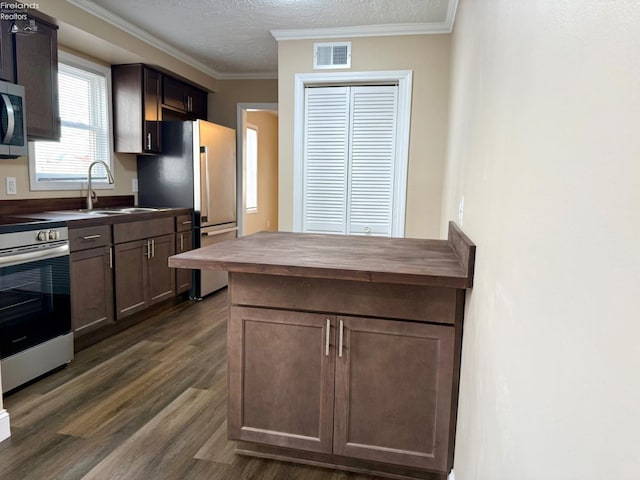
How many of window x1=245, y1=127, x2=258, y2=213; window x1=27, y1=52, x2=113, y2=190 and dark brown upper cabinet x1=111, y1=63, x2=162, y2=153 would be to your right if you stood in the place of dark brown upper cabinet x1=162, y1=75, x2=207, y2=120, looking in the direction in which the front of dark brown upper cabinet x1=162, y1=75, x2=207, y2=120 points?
2

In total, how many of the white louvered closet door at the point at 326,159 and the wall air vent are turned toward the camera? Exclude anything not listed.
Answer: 2

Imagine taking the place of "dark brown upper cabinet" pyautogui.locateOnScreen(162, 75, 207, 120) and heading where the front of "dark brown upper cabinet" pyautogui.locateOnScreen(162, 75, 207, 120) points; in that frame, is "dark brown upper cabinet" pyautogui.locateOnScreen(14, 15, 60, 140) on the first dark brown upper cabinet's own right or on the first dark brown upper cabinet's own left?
on the first dark brown upper cabinet's own right

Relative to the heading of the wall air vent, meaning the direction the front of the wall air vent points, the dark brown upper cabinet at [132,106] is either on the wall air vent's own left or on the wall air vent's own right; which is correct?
on the wall air vent's own right

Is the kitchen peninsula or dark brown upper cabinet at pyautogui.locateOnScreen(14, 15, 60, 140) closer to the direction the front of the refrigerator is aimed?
the kitchen peninsula

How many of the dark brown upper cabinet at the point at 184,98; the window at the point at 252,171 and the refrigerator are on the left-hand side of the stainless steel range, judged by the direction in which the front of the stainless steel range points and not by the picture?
3

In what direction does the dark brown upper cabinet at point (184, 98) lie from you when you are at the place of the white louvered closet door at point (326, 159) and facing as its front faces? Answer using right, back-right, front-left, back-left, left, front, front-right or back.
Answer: back-right

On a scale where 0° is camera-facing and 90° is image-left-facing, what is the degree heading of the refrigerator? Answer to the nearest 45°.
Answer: approximately 315°

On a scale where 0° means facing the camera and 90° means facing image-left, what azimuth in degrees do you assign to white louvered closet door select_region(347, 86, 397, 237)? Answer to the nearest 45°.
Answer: approximately 0°

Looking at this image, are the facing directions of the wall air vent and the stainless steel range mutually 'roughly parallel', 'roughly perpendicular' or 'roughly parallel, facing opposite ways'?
roughly perpendicular

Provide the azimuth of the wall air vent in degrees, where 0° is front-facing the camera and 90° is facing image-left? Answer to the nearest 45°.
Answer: approximately 0°
